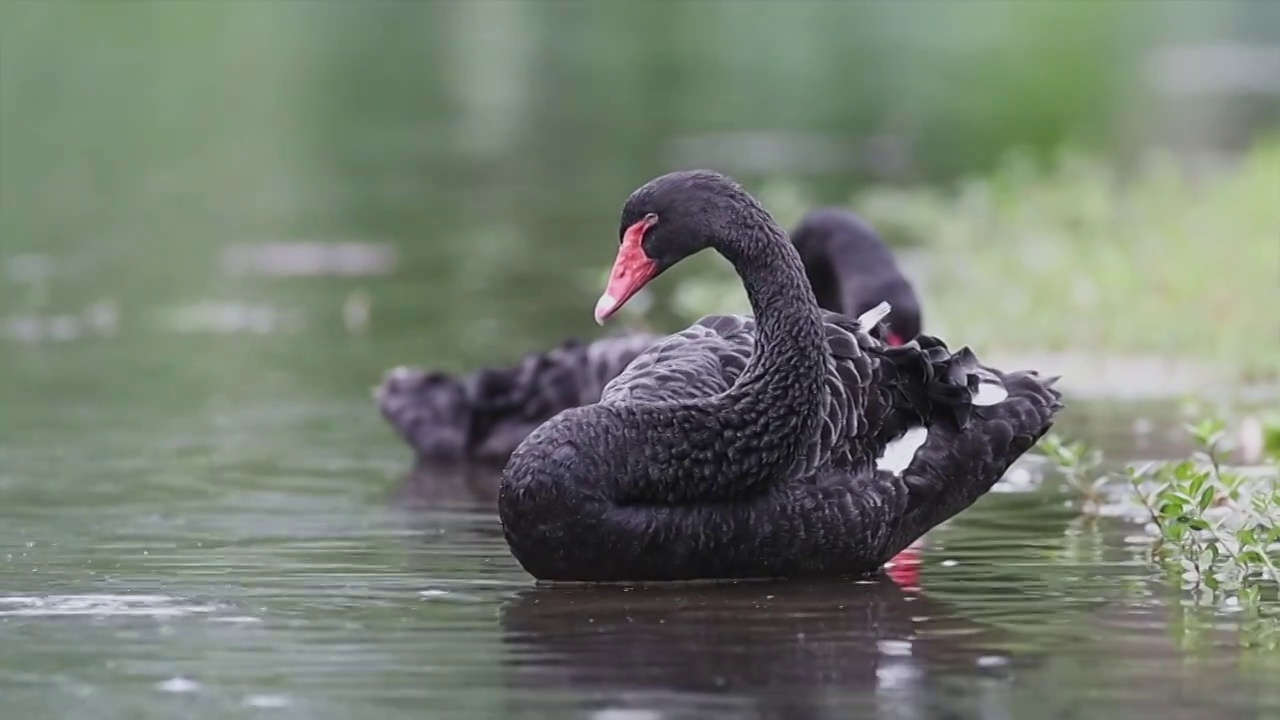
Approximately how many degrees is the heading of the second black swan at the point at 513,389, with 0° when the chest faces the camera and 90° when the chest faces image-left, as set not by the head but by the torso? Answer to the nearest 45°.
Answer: approximately 270°

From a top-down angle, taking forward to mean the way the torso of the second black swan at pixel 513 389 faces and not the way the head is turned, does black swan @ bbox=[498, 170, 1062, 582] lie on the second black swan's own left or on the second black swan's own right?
on the second black swan's own right
